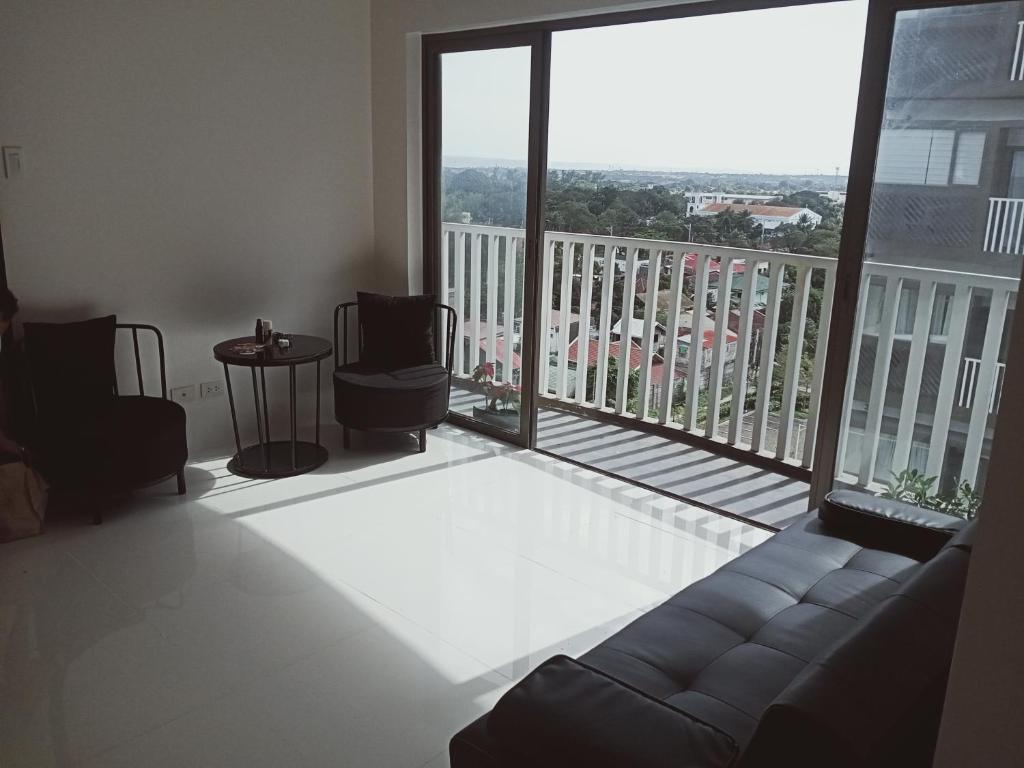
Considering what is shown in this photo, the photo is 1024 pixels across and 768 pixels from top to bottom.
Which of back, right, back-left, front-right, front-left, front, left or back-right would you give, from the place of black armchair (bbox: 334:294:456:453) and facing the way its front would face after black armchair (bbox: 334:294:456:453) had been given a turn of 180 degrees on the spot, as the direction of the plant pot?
right

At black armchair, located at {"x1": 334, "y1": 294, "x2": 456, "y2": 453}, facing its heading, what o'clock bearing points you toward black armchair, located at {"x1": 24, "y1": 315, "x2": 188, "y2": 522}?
black armchair, located at {"x1": 24, "y1": 315, "x2": 188, "y2": 522} is roughly at 2 o'clock from black armchair, located at {"x1": 334, "y1": 294, "x2": 456, "y2": 453}.

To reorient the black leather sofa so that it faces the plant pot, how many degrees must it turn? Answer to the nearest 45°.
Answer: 0° — it already faces it

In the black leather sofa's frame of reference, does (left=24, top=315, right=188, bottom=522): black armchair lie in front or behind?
in front

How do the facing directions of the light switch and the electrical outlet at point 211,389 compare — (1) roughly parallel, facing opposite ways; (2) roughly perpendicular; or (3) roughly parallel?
roughly parallel

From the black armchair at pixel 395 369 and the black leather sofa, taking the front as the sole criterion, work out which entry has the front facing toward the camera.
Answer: the black armchair

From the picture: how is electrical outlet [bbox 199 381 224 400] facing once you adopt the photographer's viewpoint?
facing the viewer and to the right of the viewer

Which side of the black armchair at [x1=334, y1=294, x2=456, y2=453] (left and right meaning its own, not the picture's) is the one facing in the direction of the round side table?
right

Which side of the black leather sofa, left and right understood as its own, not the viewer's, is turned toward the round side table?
front

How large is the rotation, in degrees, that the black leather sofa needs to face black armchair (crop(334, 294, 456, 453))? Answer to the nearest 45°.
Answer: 0° — it already faces it

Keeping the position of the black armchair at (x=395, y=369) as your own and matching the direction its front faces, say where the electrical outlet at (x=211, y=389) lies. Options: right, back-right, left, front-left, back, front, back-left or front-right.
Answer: right

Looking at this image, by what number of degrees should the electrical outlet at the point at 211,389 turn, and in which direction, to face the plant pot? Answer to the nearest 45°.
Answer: approximately 45° to its left

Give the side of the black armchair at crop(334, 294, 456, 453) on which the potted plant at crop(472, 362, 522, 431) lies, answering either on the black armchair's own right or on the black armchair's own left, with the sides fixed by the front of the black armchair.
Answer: on the black armchair's own left

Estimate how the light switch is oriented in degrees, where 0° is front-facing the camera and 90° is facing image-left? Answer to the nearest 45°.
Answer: approximately 315°

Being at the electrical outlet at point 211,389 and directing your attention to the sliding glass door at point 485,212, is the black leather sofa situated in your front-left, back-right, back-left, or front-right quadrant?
front-right

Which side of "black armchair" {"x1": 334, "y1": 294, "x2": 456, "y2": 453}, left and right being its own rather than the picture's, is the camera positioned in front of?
front

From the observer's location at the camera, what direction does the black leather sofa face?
facing away from the viewer and to the left of the viewer

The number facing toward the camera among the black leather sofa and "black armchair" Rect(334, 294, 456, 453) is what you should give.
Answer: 1
